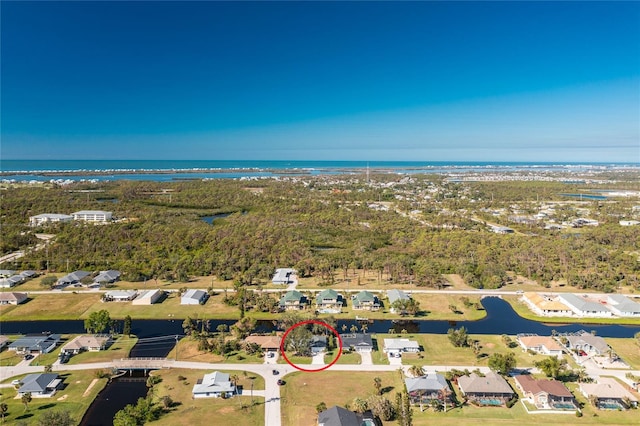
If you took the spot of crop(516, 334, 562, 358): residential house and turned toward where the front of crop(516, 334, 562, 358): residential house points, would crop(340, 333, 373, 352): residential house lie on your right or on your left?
on your right

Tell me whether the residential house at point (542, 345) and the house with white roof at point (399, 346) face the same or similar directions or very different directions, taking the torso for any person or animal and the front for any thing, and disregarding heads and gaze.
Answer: same or similar directions

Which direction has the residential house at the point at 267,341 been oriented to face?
toward the camera

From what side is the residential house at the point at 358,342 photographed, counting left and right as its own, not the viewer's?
front

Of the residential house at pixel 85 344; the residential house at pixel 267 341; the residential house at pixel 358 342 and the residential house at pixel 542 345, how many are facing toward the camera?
4

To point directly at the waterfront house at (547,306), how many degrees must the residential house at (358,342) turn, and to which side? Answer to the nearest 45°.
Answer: approximately 135° to its left

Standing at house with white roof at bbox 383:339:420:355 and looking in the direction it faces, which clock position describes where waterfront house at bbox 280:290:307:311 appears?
The waterfront house is roughly at 4 o'clock from the house with white roof.

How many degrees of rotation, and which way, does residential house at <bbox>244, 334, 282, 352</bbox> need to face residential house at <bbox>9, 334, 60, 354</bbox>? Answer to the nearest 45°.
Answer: approximately 90° to its right

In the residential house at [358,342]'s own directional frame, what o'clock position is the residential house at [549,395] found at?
the residential house at [549,395] is roughly at 10 o'clock from the residential house at [358,342].

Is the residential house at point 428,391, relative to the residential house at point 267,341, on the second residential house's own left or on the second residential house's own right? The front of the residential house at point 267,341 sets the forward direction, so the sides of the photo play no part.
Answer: on the second residential house's own left

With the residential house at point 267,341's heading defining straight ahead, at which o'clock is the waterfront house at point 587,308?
The waterfront house is roughly at 9 o'clock from the residential house.

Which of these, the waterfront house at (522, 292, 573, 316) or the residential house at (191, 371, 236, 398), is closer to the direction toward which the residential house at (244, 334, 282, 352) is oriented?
the residential house

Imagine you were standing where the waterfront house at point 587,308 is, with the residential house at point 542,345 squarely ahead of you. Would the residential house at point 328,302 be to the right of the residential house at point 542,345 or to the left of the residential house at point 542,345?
right

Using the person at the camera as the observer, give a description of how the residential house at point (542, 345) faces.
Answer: facing the viewer

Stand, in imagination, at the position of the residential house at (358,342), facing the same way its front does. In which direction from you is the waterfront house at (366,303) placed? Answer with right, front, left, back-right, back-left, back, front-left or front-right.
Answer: back
